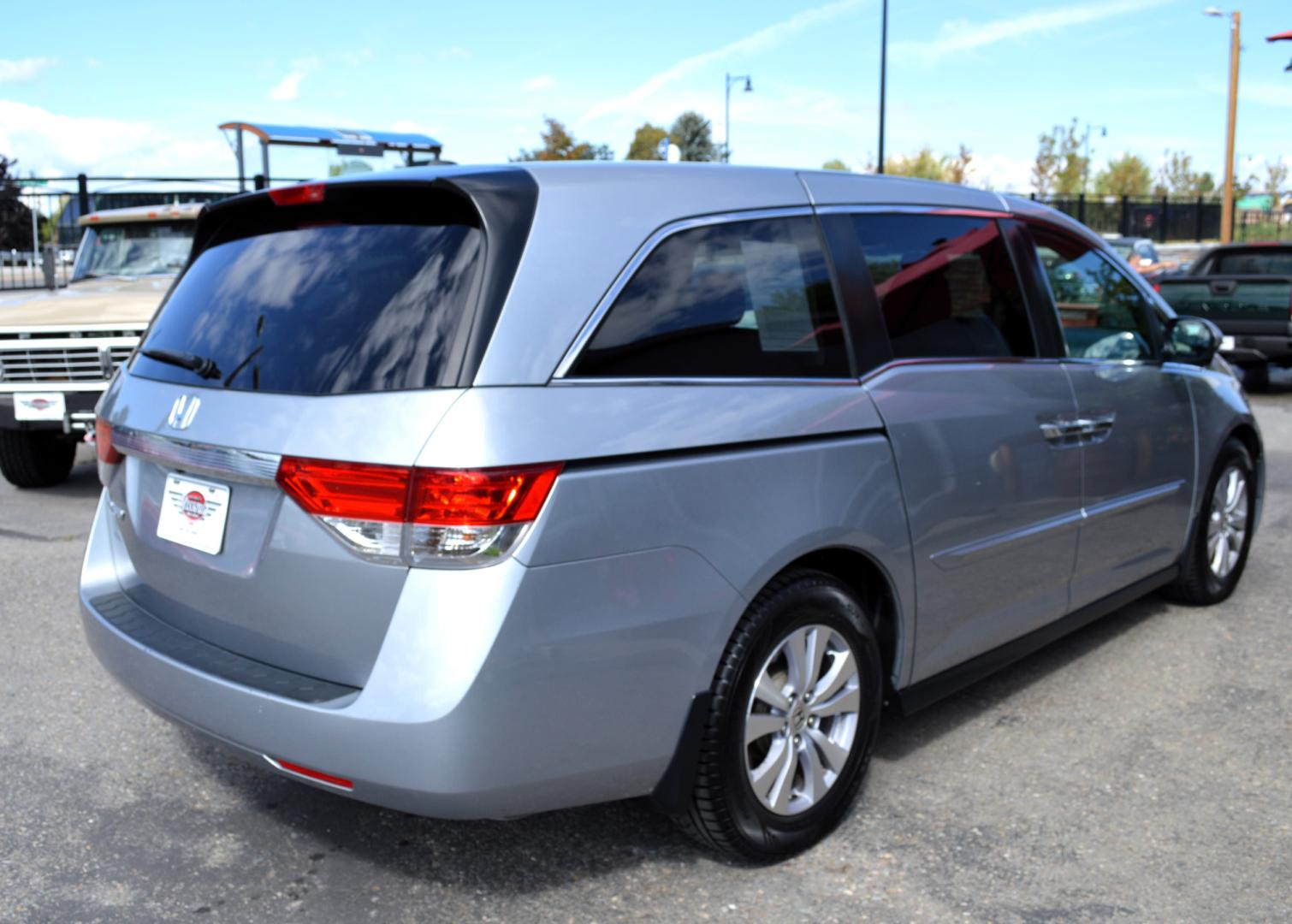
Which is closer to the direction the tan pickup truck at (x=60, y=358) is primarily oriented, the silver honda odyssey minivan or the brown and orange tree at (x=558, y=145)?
the silver honda odyssey minivan

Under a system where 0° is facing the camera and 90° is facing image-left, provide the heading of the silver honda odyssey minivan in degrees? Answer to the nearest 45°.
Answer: approximately 225°

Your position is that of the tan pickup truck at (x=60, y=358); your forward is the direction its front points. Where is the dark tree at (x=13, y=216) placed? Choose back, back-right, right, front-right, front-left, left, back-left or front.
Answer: back-right

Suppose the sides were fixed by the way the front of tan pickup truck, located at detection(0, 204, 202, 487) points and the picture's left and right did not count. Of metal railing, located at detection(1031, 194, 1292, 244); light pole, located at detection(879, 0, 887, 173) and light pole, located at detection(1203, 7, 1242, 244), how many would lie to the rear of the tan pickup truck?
3

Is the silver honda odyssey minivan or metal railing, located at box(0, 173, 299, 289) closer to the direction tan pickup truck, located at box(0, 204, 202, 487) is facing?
the silver honda odyssey minivan

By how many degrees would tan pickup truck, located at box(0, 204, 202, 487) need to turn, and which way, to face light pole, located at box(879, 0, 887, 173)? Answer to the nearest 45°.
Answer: approximately 180°

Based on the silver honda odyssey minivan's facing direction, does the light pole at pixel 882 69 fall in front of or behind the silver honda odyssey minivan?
in front

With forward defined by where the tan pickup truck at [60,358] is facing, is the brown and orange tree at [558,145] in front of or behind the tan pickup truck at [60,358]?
behind

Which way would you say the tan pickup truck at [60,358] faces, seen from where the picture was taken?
facing the viewer and to the left of the viewer

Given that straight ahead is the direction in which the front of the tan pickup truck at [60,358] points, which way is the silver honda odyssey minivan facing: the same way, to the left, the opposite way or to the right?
the opposite way

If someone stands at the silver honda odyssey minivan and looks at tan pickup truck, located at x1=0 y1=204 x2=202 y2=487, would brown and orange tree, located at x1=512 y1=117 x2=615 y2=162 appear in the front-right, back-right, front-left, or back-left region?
front-right

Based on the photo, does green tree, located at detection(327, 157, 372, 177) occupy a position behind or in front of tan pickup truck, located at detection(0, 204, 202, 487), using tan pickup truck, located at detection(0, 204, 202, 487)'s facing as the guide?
behind
